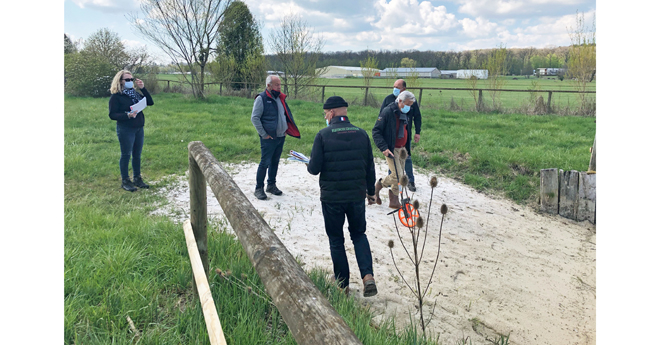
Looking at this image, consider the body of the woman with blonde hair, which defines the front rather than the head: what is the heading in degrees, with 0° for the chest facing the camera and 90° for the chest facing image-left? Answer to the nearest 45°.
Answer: approximately 315°

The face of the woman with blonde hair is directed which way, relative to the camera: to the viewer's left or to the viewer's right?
to the viewer's right

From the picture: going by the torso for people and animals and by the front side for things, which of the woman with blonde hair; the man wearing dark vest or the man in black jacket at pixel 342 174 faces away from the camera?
the man in black jacket

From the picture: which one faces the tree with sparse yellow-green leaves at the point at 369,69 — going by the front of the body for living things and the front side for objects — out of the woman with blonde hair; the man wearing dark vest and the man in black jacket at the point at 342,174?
the man in black jacket

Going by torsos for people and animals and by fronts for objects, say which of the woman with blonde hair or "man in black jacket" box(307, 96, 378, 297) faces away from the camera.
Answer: the man in black jacket

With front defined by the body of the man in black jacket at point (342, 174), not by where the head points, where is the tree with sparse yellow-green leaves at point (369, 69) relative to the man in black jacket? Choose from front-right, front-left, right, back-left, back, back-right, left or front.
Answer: front

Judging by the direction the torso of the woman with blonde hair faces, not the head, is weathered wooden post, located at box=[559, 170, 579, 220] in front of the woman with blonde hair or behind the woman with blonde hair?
in front

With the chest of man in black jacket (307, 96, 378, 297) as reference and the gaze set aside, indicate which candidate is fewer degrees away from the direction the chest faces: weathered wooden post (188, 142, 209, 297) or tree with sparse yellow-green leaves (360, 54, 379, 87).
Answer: the tree with sparse yellow-green leaves

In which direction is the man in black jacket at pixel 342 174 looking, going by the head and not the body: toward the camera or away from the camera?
away from the camera

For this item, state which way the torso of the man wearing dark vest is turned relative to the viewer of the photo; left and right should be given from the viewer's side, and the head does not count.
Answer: facing the viewer and to the right of the viewer

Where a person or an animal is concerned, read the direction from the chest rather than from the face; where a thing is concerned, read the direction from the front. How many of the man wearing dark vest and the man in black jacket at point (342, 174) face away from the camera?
1

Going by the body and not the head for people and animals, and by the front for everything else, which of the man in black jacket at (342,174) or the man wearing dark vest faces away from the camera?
the man in black jacket

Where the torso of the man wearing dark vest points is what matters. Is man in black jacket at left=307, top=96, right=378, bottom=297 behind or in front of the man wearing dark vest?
in front

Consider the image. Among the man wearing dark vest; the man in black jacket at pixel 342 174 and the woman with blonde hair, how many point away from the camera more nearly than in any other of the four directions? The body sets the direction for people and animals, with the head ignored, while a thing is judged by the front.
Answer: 1

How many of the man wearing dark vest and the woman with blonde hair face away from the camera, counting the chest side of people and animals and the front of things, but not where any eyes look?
0

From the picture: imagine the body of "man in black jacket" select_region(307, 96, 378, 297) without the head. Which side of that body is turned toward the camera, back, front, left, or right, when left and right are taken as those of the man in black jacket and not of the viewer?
back

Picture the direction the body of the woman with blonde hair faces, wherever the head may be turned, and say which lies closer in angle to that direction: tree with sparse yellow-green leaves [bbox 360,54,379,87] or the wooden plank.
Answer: the wooden plank

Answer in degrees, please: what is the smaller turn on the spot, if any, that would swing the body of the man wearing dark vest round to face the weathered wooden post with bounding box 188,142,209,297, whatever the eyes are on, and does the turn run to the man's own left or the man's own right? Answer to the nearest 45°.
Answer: approximately 45° to the man's own right
